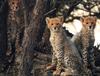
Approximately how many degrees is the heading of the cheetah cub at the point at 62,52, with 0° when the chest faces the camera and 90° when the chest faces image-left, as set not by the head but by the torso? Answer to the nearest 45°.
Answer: approximately 45°

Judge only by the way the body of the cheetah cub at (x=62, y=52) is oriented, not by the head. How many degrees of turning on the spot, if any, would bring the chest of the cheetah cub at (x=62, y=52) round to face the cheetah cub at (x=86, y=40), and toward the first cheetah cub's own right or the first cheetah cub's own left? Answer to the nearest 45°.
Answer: approximately 135° to the first cheetah cub's own left
